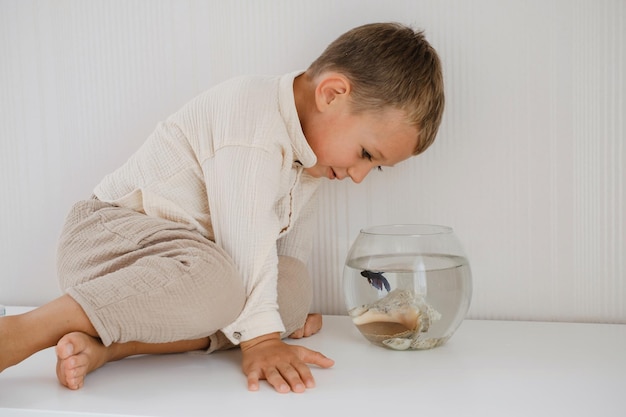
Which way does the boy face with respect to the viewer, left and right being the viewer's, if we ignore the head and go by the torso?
facing to the right of the viewer

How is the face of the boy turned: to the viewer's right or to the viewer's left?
to the viewer's right
